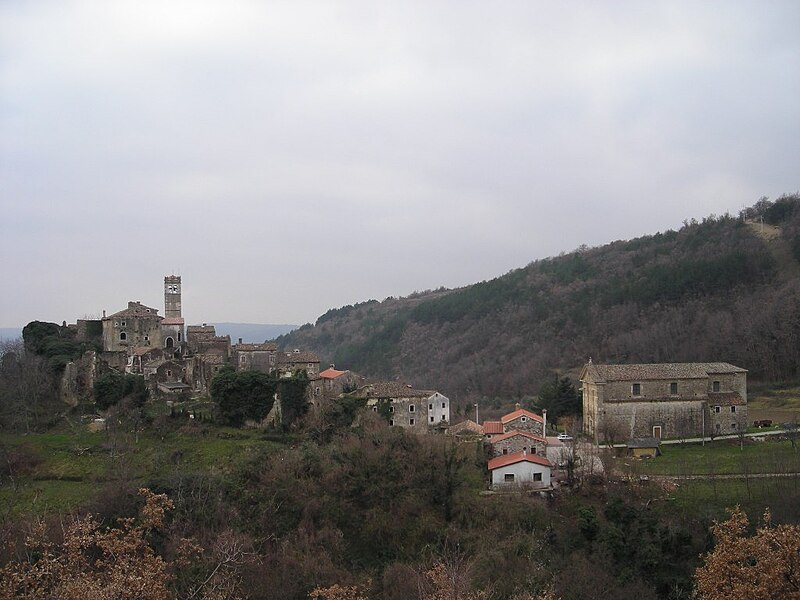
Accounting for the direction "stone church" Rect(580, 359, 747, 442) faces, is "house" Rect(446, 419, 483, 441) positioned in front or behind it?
in front

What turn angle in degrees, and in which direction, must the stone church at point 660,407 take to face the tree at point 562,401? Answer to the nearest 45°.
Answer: approximately 45° to its right

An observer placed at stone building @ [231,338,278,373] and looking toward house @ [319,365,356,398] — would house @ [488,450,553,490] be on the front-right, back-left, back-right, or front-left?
front-right

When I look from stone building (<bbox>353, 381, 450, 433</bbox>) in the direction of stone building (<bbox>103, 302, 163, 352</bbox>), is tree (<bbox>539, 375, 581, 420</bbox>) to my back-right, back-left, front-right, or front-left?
back-right
